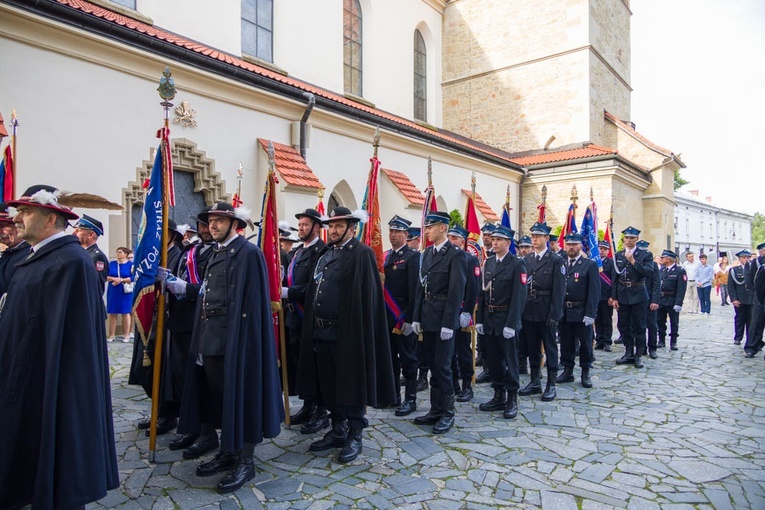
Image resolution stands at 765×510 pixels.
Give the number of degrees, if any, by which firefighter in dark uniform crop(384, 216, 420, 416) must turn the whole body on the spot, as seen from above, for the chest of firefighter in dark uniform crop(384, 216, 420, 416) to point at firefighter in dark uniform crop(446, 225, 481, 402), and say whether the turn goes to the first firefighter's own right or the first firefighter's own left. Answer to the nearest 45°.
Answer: approximately 135° to the first firefighter's own left

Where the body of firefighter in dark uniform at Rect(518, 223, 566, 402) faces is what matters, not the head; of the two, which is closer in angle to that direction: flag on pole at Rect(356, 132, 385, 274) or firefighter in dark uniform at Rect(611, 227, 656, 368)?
the flag on pole

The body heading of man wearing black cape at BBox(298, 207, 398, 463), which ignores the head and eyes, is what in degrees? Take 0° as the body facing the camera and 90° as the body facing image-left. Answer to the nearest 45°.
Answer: approximately 45°

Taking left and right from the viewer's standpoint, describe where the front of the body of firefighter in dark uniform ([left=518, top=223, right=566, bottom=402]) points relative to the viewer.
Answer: facing the viewer and to the left of the viewer

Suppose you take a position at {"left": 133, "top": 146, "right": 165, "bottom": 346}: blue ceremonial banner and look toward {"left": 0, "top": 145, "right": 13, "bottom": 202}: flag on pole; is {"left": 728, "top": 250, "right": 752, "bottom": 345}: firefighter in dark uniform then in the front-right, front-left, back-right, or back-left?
back-right

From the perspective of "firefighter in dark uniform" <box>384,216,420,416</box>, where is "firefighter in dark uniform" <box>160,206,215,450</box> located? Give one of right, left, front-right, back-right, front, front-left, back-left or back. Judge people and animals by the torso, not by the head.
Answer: front

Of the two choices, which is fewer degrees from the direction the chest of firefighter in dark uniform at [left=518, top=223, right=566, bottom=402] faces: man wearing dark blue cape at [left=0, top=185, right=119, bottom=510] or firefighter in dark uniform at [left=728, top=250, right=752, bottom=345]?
the man wearing dark blue cape

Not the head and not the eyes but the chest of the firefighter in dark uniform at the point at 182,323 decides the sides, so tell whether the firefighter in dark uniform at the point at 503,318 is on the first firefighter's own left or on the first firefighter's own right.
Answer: on the first firefighter's own left

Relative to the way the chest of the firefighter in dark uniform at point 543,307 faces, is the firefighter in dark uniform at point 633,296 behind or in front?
behind

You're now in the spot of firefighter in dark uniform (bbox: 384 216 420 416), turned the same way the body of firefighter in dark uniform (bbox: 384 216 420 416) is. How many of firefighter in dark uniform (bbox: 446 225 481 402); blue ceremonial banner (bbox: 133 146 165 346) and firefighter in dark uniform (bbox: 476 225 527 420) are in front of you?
1
